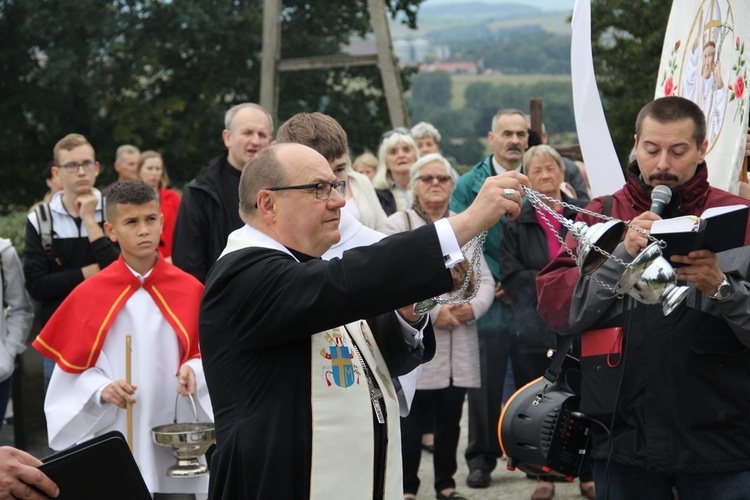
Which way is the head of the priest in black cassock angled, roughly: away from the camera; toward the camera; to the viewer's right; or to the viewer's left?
to the viewer's right

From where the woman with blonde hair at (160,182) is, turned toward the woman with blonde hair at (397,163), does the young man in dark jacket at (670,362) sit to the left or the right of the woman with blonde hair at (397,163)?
right

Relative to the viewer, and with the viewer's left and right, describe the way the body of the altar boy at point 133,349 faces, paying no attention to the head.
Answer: facing the viewer and to the right of the viewer

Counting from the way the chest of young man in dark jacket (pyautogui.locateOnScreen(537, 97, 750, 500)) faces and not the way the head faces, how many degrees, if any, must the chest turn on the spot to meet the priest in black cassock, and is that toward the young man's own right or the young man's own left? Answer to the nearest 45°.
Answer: approximately 45° to the young man's own right

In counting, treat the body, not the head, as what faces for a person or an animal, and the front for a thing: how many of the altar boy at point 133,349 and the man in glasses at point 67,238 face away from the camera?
0
